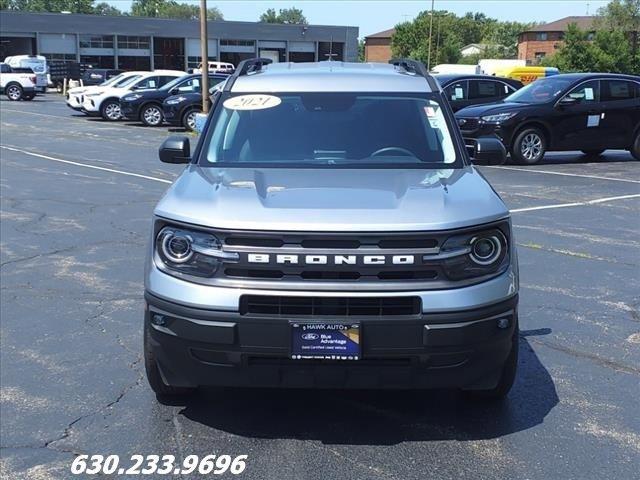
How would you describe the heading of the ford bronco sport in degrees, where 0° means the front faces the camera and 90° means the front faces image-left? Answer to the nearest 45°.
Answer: approximately 0°

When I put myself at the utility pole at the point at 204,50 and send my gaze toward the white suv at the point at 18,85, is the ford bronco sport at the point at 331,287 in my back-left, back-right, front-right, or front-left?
back-left

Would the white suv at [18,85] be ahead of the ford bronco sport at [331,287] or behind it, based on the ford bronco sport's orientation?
behind

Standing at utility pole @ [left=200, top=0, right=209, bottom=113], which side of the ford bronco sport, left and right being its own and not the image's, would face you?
back
